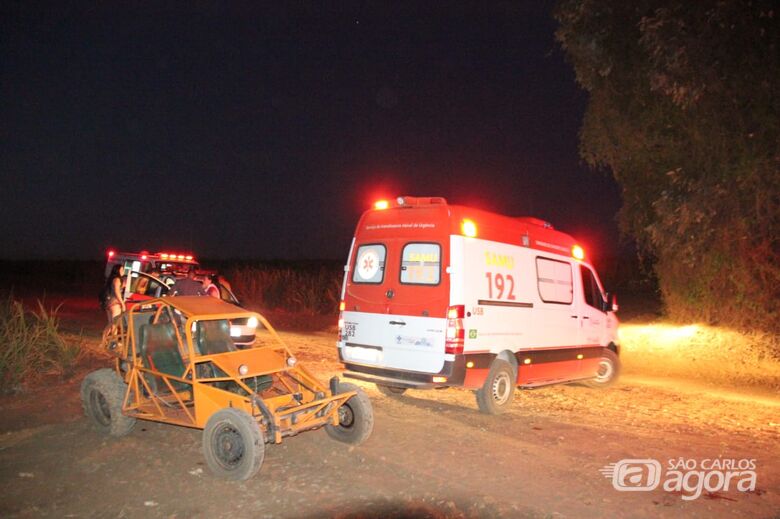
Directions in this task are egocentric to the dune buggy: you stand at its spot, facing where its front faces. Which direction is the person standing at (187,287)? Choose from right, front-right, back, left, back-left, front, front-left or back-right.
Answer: back-left

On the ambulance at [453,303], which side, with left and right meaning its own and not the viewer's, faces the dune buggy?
back

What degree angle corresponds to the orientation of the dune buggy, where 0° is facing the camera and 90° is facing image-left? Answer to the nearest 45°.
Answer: approximately 315°

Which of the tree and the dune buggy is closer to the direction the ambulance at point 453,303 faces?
the tree

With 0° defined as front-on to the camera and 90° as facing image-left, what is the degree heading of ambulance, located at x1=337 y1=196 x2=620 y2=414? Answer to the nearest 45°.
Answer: approximately 225°

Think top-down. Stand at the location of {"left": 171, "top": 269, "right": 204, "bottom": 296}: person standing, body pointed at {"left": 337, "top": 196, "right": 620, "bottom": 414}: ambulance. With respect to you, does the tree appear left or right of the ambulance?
left

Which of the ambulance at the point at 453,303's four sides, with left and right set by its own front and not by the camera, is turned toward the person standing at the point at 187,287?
left

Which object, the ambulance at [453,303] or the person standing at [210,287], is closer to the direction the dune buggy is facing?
the ambulance

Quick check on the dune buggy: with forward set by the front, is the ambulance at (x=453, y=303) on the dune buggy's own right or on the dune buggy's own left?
on the dune buggy's own left
